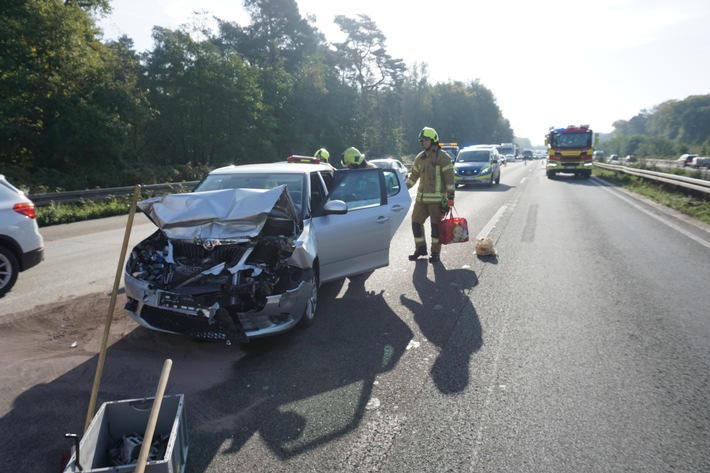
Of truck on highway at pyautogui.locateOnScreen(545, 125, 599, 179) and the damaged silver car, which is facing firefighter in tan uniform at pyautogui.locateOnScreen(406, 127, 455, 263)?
the truck on highway

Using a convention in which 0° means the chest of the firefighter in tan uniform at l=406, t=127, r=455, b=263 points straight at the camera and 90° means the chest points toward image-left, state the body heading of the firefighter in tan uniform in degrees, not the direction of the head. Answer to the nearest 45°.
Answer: approximately 45°

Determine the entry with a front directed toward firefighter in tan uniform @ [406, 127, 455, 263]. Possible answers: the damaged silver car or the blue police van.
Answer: the blue police van

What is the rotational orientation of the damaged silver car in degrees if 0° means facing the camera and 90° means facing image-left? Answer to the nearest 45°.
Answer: approximately 45°

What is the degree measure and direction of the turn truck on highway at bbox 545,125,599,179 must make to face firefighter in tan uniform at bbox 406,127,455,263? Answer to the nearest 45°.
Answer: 0° — it already faces them

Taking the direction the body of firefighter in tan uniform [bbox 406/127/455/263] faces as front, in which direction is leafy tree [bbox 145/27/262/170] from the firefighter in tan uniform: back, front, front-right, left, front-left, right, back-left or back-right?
right

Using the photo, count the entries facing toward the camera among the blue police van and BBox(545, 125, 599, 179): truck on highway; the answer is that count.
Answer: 2

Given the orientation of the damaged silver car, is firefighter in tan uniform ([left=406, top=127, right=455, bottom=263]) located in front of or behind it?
behind

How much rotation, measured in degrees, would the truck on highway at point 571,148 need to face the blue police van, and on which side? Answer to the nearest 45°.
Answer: approximately 45° to its right

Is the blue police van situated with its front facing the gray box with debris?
yes

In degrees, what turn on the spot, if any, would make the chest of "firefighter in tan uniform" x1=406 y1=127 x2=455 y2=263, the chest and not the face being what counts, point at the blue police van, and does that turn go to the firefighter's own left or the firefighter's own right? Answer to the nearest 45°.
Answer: approximately 135° to the firefighter's own right

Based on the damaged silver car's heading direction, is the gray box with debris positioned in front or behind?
in front
